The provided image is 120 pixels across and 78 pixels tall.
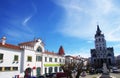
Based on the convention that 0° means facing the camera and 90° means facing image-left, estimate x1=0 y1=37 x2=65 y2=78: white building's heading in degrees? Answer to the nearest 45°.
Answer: approximately 315°
